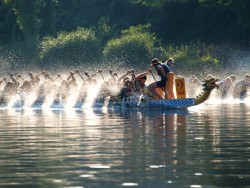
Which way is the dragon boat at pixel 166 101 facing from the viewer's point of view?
to the viewer's right

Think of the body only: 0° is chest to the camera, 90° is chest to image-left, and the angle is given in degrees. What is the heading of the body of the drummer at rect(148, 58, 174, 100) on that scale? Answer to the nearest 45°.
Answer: approximately 90°
